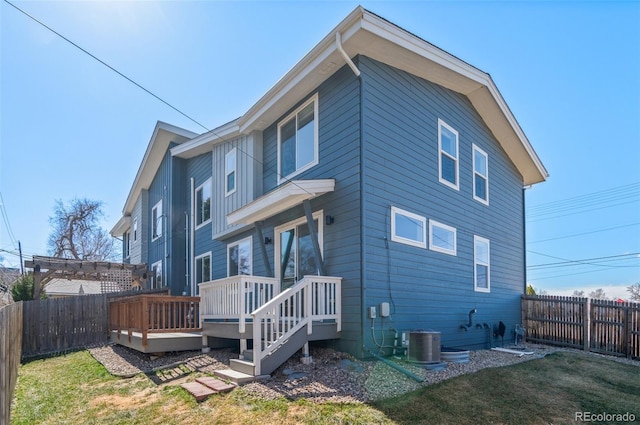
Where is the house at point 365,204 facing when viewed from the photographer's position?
facing away from the viewer and to the right of the viewer

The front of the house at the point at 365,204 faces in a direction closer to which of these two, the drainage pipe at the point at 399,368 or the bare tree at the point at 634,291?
the bare tree

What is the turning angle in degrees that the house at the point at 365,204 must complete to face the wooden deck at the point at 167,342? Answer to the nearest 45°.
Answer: approximately 135° to its left

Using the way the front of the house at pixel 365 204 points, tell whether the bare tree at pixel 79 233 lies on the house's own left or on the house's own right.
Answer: on the house's own left

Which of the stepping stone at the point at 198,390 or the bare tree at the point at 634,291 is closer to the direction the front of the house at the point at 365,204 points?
the bare tree

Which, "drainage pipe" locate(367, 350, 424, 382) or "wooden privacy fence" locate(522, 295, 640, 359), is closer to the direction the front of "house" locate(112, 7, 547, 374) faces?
the wooden privacy fence

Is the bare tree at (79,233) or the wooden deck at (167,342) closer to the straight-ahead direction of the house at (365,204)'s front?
the bare tree
